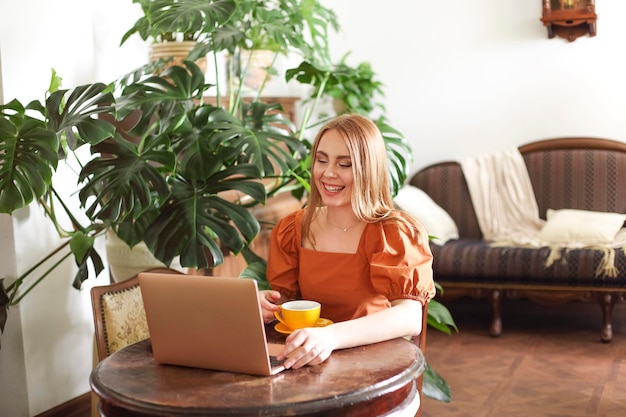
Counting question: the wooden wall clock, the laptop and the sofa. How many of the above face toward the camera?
2

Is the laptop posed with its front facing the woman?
yes

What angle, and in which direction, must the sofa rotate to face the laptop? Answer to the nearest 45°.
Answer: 0° — it already faces it

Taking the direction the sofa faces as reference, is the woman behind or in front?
in front

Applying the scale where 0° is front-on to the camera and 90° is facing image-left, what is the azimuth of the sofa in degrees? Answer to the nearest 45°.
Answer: approximately 0°

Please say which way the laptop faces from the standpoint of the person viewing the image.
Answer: facing away from the viewer and to the right of the viewer

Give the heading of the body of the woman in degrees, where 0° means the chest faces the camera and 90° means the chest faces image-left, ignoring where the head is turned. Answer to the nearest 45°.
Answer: approximately 45°

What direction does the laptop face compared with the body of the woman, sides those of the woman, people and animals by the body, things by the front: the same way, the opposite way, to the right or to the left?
the opposite way

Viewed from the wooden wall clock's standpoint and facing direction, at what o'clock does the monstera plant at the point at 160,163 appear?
The monstera plant is roughly at 1 o'clock from the wooden wall clock.

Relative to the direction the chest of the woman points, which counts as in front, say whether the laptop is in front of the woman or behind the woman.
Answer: in front

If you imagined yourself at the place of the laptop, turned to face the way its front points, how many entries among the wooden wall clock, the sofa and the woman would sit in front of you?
3

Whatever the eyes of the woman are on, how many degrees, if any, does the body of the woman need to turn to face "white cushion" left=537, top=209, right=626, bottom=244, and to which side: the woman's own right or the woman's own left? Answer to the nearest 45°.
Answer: approximately 180°
